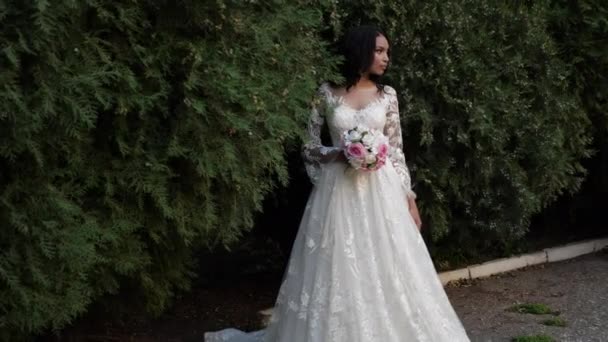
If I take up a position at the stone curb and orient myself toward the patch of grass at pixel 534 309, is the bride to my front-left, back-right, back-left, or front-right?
front-right

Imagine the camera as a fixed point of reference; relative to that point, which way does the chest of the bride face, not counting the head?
toward the camera

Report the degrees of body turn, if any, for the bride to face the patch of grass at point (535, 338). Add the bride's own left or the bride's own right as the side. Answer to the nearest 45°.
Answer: approximately 135° to the bride's own left

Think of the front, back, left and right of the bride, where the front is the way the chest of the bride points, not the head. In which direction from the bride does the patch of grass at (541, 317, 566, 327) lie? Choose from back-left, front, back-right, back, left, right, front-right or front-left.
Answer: back-left

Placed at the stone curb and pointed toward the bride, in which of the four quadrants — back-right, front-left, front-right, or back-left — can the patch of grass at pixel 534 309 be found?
front-left

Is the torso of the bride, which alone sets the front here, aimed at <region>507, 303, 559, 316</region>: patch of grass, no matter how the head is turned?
no

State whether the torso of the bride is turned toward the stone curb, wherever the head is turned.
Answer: no
